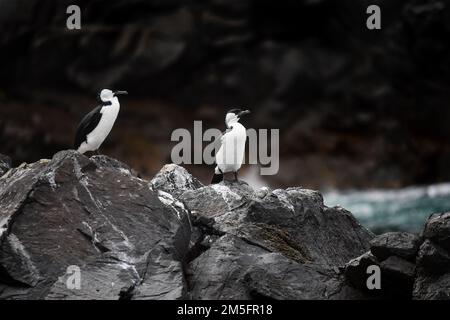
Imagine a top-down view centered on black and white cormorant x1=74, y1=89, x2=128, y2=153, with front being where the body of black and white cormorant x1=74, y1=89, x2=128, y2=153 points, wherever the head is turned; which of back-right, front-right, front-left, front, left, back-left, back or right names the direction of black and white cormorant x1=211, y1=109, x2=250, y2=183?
front

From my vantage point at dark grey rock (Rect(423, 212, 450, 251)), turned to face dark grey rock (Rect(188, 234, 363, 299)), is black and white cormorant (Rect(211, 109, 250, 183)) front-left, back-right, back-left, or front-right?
front-right

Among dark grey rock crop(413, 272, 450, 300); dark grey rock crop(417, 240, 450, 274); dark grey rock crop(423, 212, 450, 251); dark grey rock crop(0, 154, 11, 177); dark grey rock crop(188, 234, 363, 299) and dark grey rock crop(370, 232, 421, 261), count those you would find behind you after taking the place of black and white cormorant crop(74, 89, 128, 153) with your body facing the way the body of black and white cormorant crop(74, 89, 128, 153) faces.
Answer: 1

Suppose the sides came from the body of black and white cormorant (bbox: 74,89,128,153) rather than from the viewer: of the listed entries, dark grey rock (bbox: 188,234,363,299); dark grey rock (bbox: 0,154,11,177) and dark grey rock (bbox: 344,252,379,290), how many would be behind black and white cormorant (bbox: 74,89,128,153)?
1

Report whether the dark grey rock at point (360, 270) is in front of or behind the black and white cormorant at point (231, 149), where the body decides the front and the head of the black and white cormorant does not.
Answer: in front

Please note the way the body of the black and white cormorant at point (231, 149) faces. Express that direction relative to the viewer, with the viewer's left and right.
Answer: facing the viewer and to the right of the viewer

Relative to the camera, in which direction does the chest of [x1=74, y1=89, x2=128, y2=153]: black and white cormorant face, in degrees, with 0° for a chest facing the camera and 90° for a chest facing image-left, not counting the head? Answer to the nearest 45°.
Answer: approximately 270°
